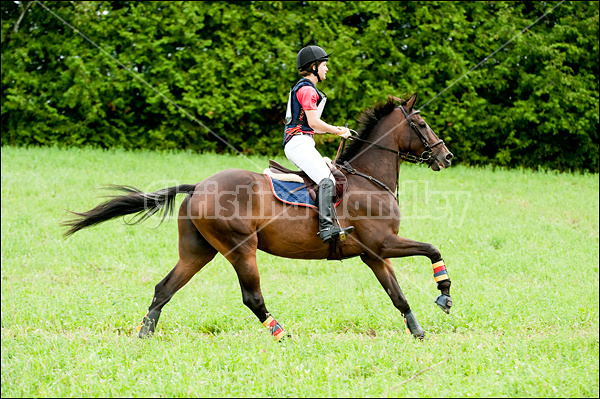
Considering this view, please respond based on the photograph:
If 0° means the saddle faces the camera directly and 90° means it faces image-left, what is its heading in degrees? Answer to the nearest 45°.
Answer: approximately 270°

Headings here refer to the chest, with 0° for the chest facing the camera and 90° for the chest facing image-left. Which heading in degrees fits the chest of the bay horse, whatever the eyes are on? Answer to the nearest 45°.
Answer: approximately 270°

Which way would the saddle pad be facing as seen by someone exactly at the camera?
facing to the right of the viewer

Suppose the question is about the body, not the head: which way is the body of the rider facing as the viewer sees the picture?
to the viewer's right

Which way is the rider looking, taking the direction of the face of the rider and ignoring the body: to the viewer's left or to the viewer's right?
to the viewer's right
